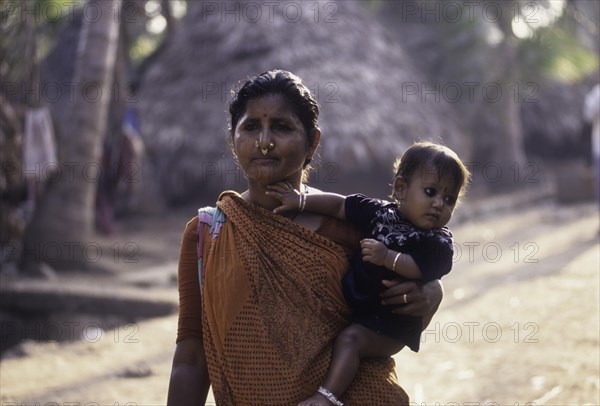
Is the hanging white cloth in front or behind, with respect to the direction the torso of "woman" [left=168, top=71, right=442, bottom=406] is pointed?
behind

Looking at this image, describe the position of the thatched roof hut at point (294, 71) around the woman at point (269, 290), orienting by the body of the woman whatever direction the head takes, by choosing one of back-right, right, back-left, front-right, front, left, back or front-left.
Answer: back

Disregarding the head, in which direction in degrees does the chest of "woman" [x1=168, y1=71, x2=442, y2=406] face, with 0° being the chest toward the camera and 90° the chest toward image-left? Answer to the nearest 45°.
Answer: approximately 0°
